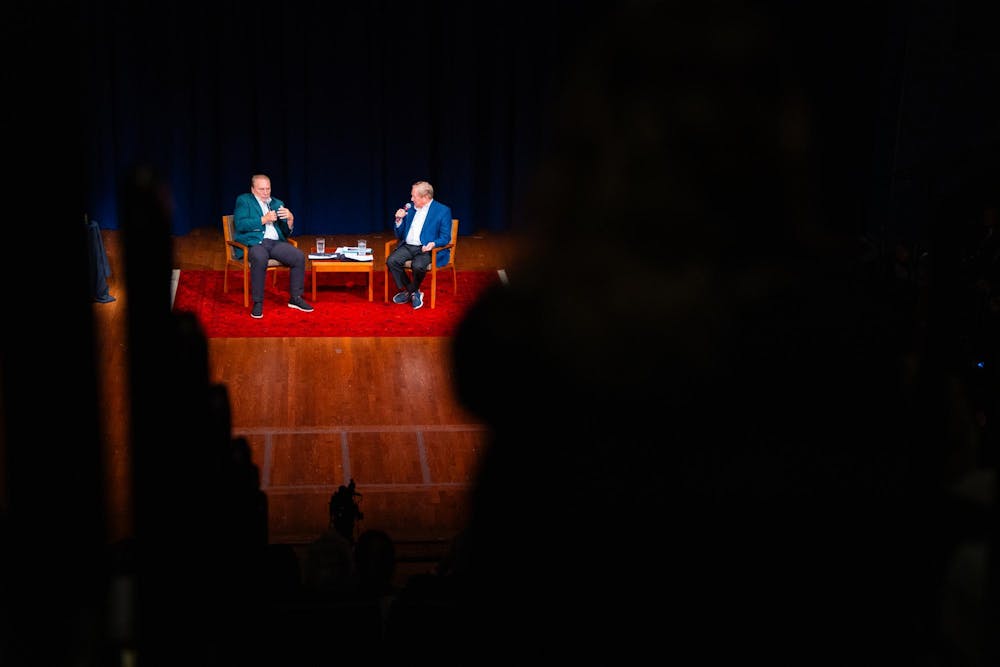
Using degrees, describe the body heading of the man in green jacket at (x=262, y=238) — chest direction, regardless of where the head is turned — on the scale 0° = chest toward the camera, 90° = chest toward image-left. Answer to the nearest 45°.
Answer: approximately 315°

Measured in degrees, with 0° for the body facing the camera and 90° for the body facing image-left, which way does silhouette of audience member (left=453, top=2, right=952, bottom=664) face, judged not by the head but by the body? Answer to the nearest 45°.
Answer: approximately 180°

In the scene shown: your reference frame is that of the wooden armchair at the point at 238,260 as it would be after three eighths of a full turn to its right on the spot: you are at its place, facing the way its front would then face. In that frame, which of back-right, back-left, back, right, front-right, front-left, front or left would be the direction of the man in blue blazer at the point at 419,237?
back

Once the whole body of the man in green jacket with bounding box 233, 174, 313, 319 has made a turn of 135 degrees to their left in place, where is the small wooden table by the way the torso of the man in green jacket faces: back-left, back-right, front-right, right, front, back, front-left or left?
right

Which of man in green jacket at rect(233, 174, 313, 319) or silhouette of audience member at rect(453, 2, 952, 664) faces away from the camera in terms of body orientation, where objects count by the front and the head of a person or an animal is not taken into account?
the silhouette of audience member

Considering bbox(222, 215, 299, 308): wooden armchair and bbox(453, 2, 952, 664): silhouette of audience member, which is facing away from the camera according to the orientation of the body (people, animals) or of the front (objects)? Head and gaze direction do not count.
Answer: the silhouette of audience member

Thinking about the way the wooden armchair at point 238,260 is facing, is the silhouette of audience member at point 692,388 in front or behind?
in front

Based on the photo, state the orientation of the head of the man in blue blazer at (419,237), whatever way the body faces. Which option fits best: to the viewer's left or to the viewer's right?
to the viewer's left

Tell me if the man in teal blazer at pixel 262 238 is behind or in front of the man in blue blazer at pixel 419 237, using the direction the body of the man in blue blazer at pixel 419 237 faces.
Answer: in front

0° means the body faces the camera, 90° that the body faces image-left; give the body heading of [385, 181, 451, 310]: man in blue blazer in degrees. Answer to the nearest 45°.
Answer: approximately 45°

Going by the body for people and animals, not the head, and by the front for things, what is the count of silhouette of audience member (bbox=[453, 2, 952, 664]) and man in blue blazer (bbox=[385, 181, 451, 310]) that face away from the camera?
1
